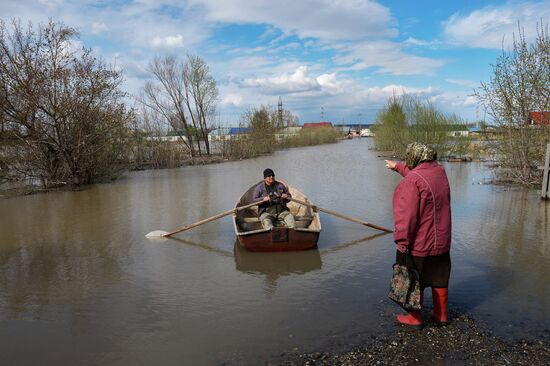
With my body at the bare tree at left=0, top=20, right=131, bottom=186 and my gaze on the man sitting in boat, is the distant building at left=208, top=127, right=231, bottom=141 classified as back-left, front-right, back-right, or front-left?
back-left

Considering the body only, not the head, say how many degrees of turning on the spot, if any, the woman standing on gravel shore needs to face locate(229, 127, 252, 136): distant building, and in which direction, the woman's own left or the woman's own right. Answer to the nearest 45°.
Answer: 0° — they already face it

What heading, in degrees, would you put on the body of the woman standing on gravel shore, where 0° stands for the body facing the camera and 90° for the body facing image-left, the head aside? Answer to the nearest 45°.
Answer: approximately 135°

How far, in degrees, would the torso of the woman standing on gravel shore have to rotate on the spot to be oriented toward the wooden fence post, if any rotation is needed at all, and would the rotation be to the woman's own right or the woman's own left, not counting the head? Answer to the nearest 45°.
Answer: approximately 45° to the woman's own right

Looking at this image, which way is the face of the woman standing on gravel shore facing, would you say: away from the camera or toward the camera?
away from the camera

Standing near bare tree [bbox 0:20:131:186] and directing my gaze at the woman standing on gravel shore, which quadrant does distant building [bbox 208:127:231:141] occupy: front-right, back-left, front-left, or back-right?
back-left

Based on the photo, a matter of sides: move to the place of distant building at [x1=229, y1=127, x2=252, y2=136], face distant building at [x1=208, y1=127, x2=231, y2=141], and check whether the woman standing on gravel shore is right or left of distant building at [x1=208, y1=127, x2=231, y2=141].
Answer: left

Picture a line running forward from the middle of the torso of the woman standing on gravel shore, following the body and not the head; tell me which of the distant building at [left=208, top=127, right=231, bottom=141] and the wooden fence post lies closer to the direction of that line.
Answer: the distant building
